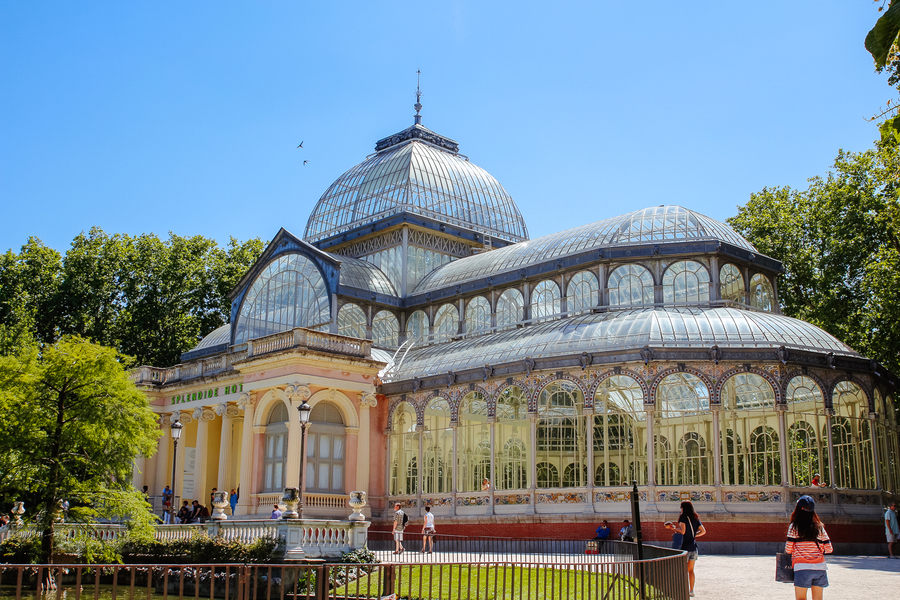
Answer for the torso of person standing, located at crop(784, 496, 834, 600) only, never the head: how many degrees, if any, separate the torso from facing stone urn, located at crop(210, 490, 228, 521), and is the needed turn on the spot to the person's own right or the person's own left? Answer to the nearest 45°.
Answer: approximately 45° to the person's own left

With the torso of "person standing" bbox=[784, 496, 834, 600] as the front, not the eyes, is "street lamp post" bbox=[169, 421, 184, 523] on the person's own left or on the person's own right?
on the person's own left

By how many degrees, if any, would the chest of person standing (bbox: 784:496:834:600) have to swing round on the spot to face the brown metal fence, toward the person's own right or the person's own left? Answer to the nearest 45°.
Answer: approximately 90° to the person's own left

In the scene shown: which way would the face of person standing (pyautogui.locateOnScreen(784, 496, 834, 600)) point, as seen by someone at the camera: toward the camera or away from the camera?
away from the camera

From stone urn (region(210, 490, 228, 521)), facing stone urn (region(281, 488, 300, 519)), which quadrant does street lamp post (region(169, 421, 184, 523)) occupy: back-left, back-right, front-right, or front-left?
back-left

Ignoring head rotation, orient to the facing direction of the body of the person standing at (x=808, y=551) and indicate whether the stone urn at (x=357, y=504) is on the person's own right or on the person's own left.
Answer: on the person's own left

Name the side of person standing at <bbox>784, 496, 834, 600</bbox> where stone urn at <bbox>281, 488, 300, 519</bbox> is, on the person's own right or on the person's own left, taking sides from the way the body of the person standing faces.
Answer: on the person's own left

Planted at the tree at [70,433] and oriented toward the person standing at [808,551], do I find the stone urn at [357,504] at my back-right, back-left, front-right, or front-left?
front-left

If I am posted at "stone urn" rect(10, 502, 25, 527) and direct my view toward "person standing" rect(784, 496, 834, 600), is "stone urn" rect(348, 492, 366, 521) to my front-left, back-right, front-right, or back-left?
front-left

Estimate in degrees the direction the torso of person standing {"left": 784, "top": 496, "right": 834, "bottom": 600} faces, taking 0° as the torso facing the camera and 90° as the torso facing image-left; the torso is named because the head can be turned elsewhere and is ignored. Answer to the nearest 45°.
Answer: approximately 180°

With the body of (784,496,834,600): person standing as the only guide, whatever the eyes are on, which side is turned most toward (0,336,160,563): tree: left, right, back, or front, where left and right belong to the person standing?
left
